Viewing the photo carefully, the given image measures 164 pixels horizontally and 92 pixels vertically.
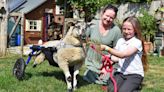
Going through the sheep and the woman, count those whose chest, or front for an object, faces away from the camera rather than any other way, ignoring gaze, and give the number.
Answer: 0

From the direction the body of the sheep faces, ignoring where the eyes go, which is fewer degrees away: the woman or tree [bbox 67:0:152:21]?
the woman

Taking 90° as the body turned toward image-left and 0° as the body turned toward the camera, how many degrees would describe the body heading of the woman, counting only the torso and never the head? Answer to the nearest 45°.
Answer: approximately 0°

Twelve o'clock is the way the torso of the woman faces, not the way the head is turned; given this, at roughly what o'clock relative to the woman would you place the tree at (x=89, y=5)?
The tree is roughly at 6 o'clock from the woman.

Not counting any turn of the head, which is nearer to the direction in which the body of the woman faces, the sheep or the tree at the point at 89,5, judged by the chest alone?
the sheep

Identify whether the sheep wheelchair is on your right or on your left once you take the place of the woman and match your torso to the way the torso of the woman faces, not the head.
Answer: on your right

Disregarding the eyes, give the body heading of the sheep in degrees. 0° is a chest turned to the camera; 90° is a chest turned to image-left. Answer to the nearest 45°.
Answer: approximately 315°

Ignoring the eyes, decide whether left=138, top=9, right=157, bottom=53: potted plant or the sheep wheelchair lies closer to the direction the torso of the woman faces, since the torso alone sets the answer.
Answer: the sheep wheelchair
